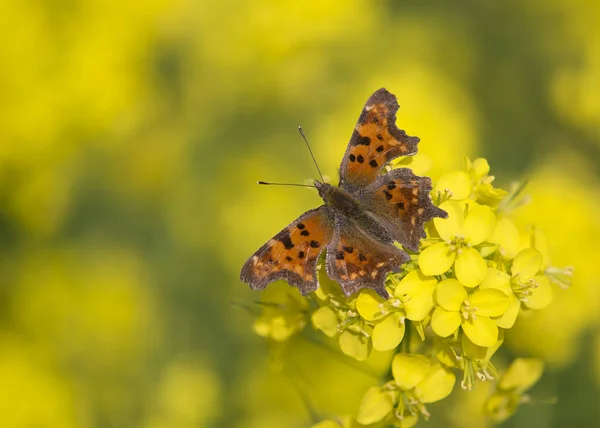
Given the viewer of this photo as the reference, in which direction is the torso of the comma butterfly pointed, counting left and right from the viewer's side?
facing away from the viewer and to the left of the viewer
